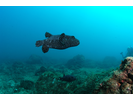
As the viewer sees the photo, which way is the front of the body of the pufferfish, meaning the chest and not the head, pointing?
to the viewer's right
